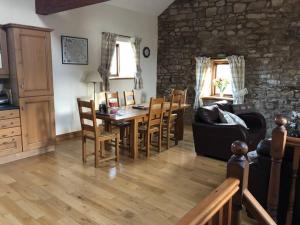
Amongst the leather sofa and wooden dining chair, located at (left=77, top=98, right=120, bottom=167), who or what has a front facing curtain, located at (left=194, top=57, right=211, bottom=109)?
the wooden dining chair

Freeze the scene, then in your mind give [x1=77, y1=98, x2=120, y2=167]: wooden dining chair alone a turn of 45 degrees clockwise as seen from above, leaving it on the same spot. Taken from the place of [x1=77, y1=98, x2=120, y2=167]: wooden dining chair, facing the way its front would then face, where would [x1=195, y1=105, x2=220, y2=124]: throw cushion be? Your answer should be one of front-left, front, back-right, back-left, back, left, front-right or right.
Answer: front

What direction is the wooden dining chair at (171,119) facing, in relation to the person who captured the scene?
facing away from the viewer and to the left of the viewer

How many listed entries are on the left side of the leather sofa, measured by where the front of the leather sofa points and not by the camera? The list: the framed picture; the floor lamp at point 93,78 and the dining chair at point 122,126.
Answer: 0

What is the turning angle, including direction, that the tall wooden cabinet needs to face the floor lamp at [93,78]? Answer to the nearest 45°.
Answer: approximately 90° to its left

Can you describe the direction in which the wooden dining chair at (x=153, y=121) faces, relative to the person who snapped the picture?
facing away from the viewer and to the left of the viewer

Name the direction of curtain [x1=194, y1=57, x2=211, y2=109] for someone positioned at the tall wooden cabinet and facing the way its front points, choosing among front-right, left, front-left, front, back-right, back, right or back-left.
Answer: front-left

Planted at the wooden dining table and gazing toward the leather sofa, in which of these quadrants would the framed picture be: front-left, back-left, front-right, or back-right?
back-left

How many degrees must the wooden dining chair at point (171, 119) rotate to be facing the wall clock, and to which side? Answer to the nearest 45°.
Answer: approximately 45° to its right

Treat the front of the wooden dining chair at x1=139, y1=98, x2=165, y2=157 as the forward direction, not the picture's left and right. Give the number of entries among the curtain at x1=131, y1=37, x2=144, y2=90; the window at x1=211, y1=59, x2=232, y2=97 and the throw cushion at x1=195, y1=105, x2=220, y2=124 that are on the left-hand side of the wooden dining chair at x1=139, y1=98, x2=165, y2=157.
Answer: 0

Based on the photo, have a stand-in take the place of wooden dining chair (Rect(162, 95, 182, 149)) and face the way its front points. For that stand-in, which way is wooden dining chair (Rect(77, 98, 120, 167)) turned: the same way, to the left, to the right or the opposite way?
to the right

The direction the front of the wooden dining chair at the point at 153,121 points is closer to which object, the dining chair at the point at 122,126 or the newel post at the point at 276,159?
the dining chair

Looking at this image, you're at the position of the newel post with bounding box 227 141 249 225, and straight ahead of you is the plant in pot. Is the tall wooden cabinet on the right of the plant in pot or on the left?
left

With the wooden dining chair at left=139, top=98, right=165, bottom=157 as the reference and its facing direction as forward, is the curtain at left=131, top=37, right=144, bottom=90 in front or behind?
in front

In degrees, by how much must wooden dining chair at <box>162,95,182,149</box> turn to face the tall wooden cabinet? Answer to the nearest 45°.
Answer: approximately 45° to its left

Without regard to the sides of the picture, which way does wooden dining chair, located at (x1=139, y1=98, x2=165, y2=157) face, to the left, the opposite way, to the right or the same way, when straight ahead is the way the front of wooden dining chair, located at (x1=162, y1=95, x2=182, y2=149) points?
the same way

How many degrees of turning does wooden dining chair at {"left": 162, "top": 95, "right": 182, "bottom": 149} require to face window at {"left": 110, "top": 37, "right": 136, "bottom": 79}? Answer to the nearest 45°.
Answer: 0° — it already faces it
